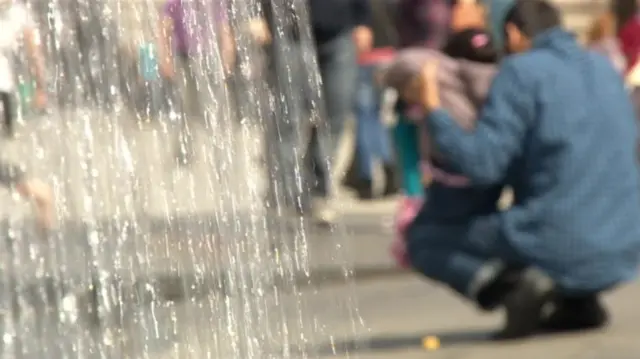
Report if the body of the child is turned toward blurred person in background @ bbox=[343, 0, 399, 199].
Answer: no

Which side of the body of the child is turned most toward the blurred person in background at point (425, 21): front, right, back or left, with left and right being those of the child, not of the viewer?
left

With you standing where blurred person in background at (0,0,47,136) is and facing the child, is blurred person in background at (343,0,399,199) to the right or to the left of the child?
left

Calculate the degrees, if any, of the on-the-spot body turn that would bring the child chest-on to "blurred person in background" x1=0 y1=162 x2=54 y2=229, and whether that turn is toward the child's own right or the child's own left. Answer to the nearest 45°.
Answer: approximately 135° to the child's own right

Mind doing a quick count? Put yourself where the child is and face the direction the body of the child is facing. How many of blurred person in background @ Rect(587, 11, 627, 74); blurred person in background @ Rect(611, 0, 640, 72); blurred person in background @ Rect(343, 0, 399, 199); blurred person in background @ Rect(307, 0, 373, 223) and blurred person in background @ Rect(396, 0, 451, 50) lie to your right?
0

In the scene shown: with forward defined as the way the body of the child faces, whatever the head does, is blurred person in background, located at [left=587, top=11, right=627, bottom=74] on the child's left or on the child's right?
on the child's left

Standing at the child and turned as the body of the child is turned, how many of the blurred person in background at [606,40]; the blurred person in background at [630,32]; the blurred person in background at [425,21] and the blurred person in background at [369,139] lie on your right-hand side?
0

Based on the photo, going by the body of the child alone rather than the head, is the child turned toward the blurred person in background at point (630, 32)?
no

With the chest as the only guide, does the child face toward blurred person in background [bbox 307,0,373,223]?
no

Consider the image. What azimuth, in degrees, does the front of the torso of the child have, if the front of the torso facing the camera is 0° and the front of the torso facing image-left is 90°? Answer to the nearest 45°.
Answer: approximately 270°

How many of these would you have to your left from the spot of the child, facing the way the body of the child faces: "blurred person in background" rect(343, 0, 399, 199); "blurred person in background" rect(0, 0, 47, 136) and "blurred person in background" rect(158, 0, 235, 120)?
1
